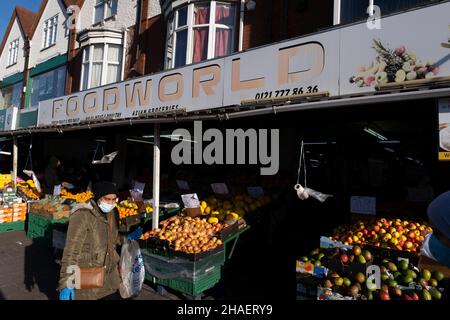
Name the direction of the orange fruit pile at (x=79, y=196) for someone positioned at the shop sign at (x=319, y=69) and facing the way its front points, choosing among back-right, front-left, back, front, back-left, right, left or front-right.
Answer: right

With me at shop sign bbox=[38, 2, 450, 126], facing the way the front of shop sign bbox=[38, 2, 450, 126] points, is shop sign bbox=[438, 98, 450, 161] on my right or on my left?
on my left

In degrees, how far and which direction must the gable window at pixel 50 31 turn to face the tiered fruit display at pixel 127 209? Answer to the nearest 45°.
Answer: approximately 45° to its left

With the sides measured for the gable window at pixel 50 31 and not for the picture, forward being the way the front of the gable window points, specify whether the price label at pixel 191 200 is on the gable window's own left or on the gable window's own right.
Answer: on the gable window's own left

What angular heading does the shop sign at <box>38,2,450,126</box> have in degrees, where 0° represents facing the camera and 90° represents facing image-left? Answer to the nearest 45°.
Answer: approximately 45°

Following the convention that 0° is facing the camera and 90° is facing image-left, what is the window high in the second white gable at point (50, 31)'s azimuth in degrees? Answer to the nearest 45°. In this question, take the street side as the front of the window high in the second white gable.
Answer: approximately 45°

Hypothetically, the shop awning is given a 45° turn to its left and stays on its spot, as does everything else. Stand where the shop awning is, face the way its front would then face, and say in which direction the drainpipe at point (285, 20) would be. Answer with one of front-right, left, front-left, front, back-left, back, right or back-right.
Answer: back

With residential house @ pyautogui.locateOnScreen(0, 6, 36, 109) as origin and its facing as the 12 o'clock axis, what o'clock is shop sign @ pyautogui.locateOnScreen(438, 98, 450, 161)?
The shop sign is roughly at 10 o'clock from the residential house.
